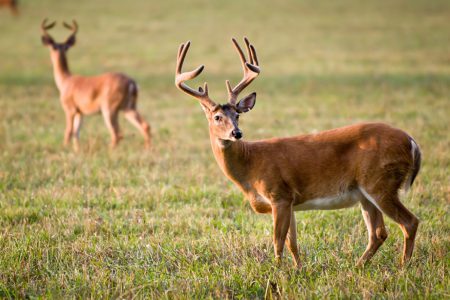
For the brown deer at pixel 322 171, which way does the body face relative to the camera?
to the viewer's left
